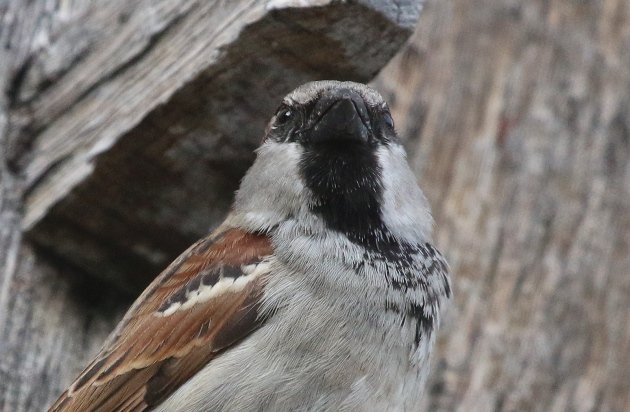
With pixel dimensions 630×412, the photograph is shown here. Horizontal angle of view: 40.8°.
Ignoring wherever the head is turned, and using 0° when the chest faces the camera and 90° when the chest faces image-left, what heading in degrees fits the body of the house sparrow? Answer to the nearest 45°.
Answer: approximately 315°
